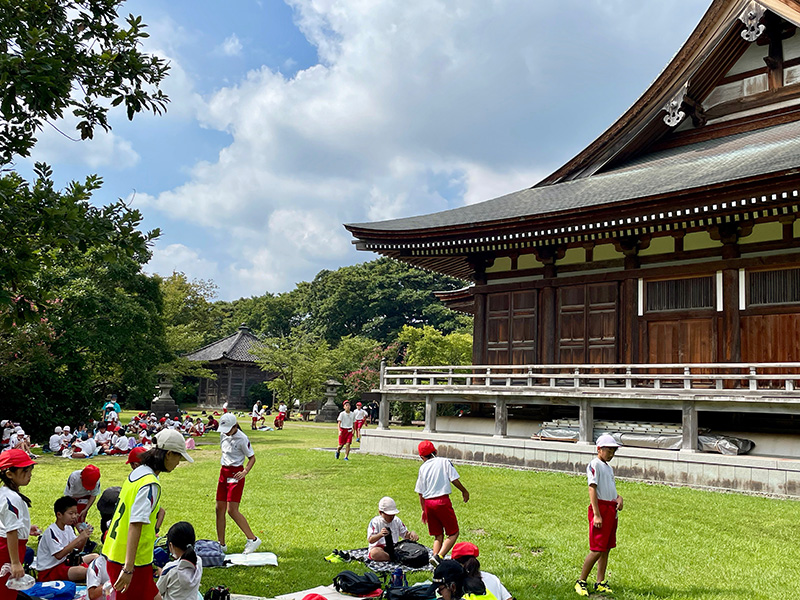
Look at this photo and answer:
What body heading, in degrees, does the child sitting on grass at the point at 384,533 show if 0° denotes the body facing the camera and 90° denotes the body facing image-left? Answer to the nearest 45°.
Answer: approximately 315°

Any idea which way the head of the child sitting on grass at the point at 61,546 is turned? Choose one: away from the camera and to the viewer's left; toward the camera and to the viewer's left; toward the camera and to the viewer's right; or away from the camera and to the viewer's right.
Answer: toward the camera and to the viewer's right

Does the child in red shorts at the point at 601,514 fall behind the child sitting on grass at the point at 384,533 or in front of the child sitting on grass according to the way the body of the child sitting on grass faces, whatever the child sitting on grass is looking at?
in front

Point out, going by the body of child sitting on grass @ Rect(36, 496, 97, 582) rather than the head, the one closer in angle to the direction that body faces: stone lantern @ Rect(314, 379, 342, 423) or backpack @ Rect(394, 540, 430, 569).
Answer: the backpack

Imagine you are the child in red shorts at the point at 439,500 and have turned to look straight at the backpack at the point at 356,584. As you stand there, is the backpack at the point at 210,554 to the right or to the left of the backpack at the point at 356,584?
right

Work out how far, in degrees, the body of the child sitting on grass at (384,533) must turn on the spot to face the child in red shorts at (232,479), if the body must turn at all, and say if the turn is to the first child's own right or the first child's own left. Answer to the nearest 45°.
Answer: approximately 135° to the first child's own right

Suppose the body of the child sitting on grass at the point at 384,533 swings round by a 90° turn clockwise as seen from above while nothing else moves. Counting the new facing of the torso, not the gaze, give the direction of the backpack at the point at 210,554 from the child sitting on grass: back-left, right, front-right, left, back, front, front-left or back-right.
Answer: front-right

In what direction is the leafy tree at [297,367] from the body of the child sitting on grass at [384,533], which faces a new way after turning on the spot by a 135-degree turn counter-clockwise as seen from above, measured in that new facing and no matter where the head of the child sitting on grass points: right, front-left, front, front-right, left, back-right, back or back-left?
front

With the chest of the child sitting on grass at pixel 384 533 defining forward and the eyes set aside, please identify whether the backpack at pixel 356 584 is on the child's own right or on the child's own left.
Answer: on the child's own right

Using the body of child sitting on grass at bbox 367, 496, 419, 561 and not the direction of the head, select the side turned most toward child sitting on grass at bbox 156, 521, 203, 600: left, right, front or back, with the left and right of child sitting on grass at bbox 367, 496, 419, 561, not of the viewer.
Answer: right
